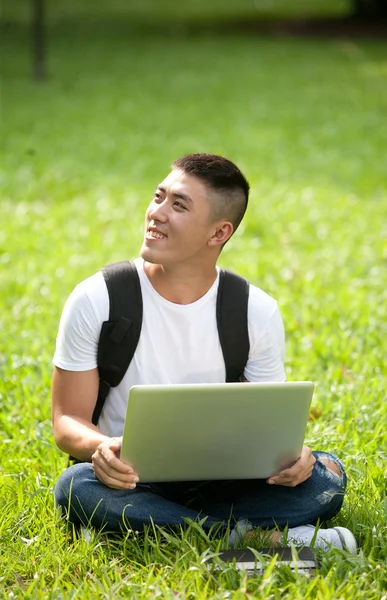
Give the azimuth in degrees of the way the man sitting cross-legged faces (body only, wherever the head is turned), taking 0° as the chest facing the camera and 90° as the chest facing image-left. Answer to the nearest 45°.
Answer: approximately 0°
